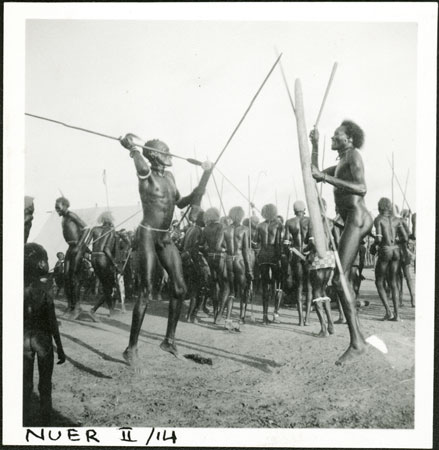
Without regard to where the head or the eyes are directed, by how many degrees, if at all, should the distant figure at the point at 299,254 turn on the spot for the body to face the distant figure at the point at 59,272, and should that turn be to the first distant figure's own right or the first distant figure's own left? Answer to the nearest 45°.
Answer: approximately 45° to the first distant figure's own left

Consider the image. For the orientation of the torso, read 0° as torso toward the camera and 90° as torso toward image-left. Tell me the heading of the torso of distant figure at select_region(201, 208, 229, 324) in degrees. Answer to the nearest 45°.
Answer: approximately 180°

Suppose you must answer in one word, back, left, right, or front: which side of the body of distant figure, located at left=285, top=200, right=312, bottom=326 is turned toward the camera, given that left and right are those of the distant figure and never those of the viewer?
back

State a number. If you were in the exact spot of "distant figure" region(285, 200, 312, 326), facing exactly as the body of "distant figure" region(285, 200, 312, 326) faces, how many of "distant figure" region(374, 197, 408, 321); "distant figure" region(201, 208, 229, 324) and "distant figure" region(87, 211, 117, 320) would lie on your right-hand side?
1

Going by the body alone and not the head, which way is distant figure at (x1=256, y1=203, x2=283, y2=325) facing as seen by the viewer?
away from the camera

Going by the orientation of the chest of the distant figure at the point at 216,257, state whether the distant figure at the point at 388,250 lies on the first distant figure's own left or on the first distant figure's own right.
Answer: on the first distant figure's own right

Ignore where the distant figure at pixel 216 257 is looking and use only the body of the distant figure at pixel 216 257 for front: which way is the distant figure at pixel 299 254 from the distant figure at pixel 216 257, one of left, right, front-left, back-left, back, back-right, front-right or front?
right

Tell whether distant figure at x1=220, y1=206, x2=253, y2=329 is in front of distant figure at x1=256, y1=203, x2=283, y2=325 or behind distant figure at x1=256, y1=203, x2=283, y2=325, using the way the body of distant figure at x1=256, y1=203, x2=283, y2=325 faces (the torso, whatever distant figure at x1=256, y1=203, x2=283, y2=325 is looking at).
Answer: behind
